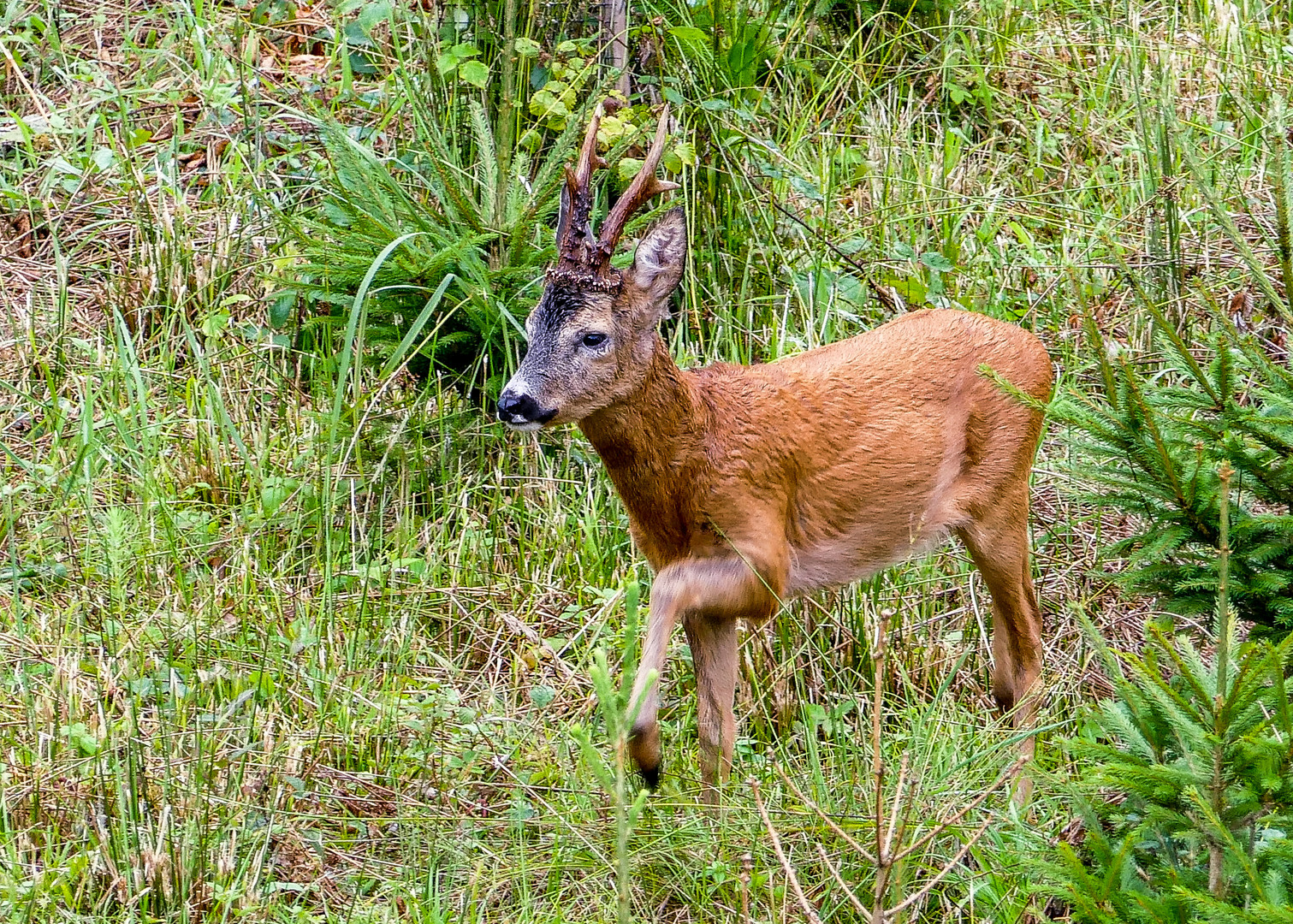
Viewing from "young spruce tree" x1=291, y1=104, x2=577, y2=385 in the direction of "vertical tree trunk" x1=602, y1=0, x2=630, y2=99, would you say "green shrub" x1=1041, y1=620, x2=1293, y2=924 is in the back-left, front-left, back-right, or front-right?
back-right

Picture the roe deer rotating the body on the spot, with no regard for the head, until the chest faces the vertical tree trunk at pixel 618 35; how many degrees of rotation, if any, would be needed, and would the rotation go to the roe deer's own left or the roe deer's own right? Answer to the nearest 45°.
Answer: approximately 135° to the roe deer's own right

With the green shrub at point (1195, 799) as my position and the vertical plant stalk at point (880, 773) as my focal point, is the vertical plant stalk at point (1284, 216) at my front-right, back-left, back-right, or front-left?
back-right

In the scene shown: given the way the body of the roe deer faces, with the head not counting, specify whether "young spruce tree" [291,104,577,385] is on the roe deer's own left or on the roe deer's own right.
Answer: on the roe deer's own right

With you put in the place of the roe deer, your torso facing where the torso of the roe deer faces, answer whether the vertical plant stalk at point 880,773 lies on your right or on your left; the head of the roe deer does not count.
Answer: on your left

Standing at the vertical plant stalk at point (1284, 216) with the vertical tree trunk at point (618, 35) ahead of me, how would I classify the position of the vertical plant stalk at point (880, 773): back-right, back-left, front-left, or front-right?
back-left

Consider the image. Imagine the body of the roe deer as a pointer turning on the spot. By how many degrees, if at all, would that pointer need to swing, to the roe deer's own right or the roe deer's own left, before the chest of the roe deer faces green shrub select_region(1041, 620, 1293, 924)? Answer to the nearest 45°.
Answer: approximately 90° to the roe deer's own left

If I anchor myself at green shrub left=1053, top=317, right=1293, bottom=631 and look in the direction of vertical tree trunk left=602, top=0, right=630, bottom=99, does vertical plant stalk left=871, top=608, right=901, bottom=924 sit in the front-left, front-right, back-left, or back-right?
back-left

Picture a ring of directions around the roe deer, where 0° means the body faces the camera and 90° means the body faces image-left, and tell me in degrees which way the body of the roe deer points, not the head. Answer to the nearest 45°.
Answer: approximately 45°

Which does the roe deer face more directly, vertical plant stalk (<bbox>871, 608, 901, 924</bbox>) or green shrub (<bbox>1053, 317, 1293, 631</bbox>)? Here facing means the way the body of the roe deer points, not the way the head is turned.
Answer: the vertical plant stalk
